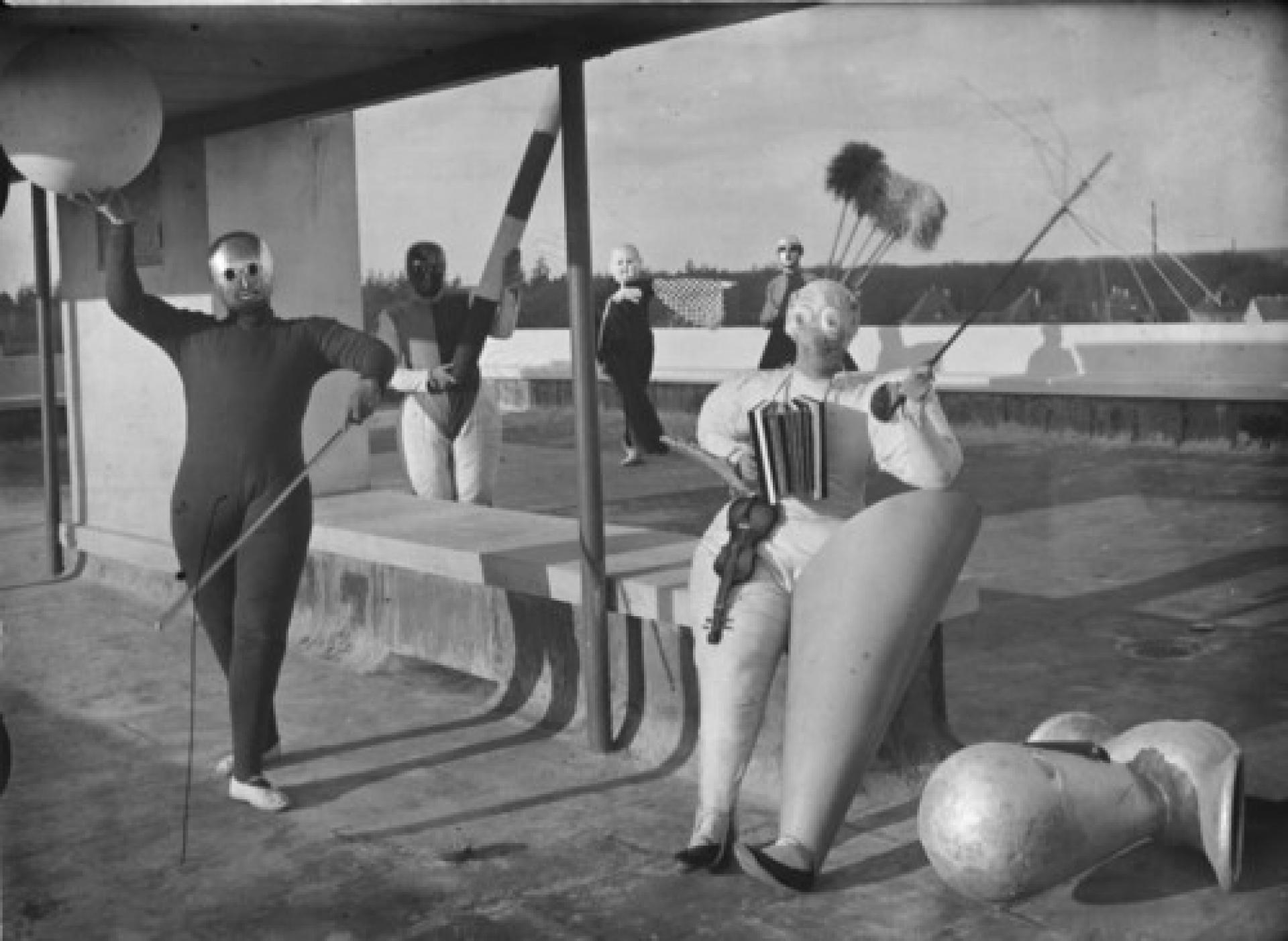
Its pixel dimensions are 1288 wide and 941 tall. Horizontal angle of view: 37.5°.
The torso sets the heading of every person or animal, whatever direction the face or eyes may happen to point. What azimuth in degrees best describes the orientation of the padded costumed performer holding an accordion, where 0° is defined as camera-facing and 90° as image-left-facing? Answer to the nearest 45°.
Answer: approximately 45°

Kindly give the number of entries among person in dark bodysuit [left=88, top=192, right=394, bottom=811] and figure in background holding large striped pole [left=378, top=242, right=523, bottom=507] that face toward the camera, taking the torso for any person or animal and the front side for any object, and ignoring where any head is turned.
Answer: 2

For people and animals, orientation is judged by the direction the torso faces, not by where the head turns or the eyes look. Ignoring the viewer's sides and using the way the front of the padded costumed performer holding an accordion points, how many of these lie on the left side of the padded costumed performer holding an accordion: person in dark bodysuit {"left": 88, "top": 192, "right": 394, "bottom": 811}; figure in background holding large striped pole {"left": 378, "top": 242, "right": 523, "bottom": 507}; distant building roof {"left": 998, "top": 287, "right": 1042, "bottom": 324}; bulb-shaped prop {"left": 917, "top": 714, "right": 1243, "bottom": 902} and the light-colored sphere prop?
1

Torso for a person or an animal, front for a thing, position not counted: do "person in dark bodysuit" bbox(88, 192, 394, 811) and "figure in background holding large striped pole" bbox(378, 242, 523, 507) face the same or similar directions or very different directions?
same or similar directions

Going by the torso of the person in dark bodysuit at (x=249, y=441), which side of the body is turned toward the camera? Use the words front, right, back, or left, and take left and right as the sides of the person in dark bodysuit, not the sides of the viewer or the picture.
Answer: front

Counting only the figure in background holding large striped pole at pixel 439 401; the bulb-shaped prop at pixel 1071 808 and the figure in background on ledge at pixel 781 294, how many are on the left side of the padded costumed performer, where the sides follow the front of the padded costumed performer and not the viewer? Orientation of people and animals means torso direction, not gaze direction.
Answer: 1

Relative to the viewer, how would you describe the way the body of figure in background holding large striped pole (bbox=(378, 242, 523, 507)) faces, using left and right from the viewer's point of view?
facing the viewer

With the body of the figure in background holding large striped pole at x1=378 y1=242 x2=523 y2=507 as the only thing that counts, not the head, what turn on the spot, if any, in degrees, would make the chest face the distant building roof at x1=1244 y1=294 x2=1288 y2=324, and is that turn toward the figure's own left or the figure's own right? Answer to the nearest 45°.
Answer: approximately 135° to the figure's own left

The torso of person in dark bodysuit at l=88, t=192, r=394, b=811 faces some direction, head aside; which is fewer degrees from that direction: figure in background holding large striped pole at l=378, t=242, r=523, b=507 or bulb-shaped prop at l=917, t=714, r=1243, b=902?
the bulb-shaped prop

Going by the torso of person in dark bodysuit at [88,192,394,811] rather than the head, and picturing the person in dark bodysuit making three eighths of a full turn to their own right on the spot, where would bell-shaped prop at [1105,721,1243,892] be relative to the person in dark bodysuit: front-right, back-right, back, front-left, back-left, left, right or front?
back

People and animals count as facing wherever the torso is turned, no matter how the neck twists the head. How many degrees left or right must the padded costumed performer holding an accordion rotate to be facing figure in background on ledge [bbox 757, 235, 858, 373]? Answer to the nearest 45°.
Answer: approximately 135° to its right

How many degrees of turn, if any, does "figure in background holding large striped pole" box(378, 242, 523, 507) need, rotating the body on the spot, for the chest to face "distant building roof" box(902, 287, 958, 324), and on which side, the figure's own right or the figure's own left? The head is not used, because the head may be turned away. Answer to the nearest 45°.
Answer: approximately 135° to the figure's own left

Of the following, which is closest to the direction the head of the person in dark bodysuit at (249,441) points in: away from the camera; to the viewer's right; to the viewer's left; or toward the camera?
toward the camera

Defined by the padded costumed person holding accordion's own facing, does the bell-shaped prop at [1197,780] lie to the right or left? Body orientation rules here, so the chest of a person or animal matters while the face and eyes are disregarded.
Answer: on its left
